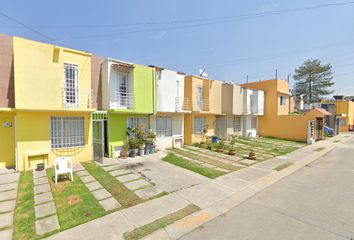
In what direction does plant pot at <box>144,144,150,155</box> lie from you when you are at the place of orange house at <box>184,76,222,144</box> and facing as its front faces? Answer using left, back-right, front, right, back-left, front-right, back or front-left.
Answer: right

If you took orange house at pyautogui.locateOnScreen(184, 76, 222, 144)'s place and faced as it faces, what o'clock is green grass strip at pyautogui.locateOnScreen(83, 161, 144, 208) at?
The green grass strip is roughly at 2 o'clock from the orange house.

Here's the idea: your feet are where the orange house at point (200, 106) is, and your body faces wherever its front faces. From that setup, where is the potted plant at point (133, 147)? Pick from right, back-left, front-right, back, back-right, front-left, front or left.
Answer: right

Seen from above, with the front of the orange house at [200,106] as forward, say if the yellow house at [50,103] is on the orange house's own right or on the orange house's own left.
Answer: on the orange house's own right

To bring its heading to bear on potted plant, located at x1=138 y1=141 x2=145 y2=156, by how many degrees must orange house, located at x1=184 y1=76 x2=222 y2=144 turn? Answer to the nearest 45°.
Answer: approximately 90° to its right

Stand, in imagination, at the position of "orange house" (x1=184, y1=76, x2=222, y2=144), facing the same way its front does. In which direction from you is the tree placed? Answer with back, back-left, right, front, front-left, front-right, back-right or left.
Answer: left

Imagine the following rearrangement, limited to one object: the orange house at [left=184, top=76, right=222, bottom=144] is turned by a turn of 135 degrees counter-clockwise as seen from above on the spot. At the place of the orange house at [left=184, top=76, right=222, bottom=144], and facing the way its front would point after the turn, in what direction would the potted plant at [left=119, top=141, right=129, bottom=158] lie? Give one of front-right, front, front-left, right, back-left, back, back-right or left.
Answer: back-left

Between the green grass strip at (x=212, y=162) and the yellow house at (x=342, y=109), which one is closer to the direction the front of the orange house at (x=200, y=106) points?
the green grass strip

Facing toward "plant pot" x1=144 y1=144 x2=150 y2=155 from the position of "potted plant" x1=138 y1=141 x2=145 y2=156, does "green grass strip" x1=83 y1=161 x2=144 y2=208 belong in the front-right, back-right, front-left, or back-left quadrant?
back-right

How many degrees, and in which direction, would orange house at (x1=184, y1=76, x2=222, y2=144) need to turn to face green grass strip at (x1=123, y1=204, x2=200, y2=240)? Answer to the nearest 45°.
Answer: approximately 45° to its right

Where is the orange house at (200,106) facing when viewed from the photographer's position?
facing the viewer and to the right of the viewer

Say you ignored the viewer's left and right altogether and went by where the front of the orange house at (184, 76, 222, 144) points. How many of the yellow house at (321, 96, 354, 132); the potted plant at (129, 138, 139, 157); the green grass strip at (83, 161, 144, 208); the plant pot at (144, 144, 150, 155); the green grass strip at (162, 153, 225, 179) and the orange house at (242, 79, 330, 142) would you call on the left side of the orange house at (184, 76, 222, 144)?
2

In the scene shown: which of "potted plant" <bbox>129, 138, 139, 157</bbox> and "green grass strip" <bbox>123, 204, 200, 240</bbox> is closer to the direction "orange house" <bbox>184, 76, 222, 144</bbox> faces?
the green grass strip

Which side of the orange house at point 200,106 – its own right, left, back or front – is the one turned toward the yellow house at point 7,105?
right

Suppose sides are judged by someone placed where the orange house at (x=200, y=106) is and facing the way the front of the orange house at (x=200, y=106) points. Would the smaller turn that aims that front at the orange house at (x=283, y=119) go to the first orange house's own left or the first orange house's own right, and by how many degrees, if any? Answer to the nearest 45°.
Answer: approximately 90° to the first orange house's own left

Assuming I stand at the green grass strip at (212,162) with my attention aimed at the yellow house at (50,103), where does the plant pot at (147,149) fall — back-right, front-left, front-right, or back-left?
front-right

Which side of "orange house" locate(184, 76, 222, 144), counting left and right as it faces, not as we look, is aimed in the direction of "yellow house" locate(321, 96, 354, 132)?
left
